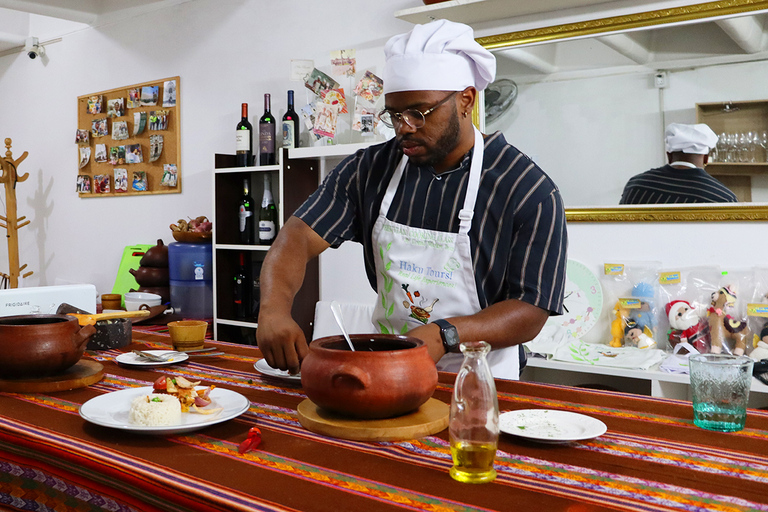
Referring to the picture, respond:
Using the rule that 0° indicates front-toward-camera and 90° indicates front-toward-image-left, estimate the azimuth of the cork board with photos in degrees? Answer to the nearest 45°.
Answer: approximately 45°

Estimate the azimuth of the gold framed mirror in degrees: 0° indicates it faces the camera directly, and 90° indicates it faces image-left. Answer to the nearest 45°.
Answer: approximately 0°

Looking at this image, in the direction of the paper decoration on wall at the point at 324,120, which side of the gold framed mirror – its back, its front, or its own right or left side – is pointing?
right

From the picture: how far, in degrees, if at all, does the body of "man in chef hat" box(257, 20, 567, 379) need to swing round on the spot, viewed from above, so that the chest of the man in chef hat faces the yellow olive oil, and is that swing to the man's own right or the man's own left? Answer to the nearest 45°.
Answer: approximately 45° to the man's own left

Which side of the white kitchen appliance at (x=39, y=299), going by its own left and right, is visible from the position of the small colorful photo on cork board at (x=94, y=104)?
back
